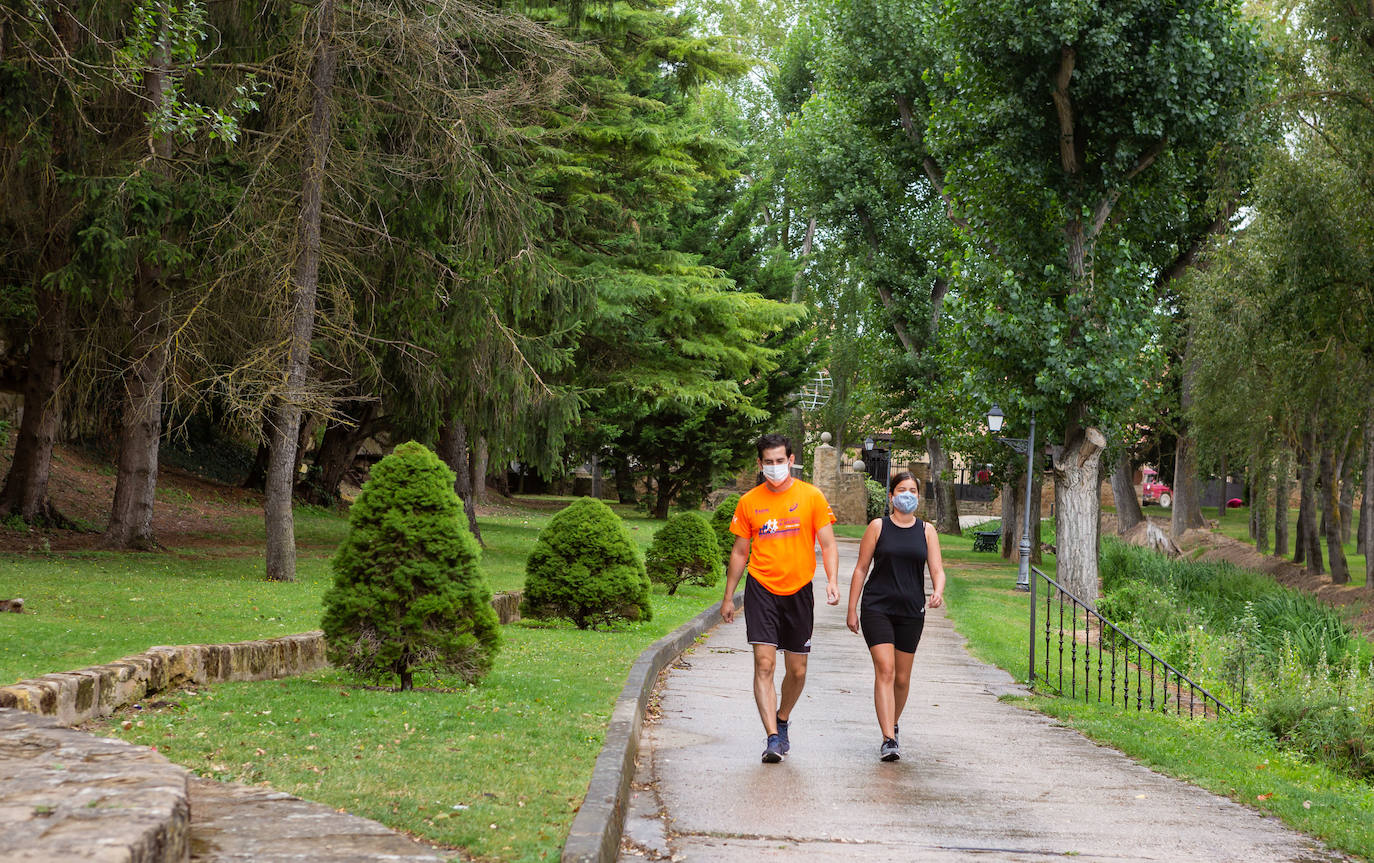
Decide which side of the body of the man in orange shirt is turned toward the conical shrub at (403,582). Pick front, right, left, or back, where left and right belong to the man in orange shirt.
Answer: right

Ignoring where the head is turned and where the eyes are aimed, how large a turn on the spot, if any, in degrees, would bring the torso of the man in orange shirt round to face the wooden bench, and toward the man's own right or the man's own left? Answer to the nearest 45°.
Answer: approximately 180°

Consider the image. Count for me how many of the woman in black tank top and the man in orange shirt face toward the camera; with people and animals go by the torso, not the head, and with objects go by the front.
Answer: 2

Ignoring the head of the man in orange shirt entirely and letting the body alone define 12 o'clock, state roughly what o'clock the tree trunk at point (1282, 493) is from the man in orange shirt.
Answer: The tree trunk is roughly at 7 o'clock from the man in orange shirt.

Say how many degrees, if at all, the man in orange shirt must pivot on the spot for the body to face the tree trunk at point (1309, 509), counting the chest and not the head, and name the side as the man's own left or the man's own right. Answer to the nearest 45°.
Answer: approximately 135° to the man's own left

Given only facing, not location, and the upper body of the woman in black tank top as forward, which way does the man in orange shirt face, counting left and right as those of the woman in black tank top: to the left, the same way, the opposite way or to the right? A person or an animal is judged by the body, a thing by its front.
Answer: the same way

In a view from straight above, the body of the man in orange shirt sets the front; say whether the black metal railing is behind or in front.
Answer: behind

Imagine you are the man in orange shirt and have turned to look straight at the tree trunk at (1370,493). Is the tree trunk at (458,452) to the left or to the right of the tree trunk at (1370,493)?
left

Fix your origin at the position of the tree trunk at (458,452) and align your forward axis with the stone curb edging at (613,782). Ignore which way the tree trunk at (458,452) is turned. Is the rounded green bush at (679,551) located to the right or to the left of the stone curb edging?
left

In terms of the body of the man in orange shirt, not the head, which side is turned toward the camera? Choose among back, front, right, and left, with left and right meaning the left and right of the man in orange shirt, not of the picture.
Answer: front

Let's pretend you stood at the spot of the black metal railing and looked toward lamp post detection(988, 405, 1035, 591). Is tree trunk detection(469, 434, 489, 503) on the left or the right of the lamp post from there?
left

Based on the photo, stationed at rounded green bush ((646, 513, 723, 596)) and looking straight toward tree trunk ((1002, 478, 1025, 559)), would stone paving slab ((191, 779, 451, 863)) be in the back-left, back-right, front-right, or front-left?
back-right

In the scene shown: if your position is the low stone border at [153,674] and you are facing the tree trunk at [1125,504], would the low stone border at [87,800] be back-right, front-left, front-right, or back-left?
back-right

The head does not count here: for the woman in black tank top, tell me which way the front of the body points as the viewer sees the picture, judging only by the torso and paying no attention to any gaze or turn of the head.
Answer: toward the camera

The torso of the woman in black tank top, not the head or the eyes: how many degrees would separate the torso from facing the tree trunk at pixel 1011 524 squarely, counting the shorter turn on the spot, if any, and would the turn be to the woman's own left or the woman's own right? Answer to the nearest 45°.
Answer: approximately 180°

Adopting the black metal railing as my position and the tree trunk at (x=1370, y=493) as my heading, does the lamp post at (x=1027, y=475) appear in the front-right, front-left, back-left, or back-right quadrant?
front-left

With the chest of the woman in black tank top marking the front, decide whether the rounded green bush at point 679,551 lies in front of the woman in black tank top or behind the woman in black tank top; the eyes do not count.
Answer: behind

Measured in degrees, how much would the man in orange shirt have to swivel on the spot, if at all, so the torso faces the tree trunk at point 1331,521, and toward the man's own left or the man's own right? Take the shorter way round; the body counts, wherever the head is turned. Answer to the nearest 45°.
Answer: approximately 135° to the man's own left
